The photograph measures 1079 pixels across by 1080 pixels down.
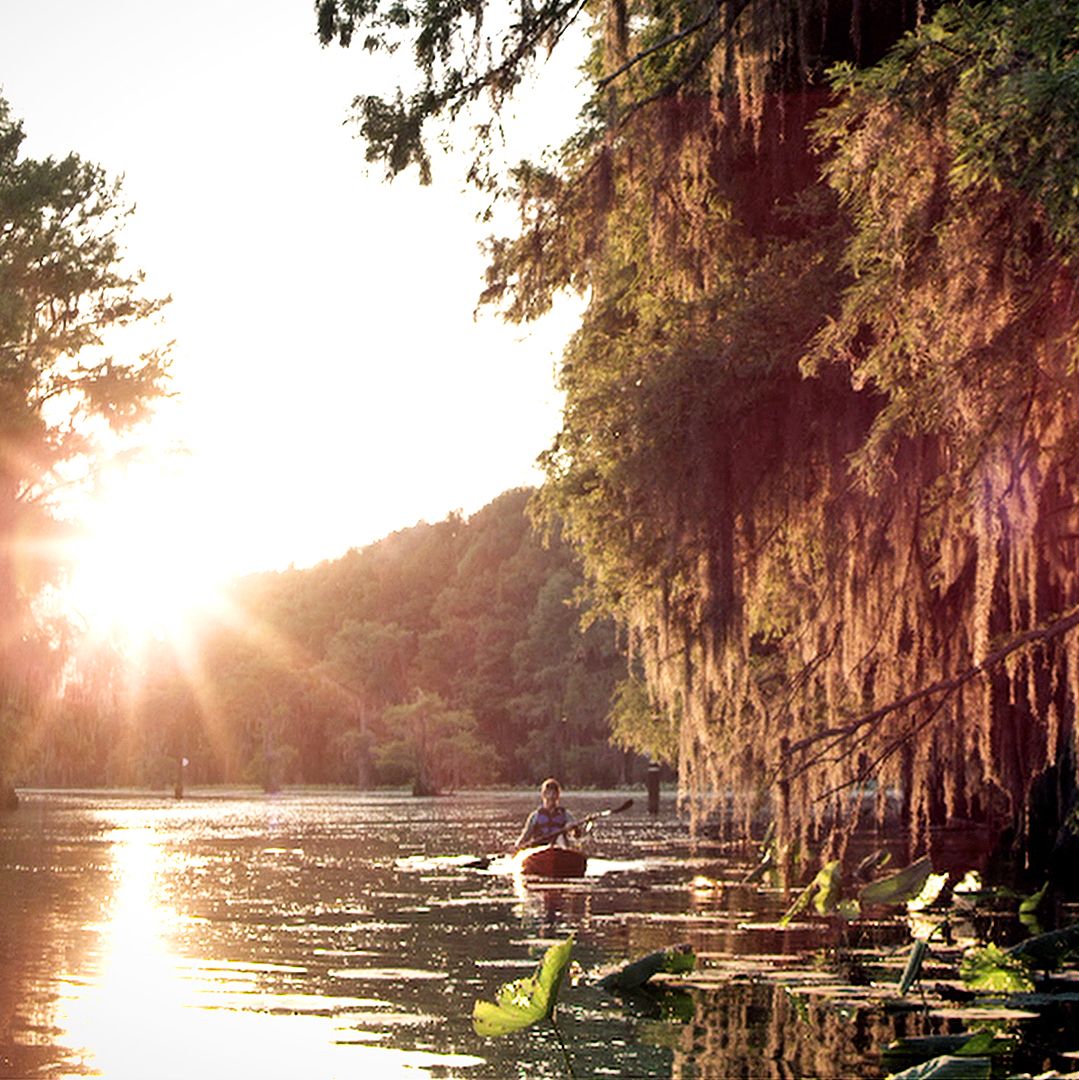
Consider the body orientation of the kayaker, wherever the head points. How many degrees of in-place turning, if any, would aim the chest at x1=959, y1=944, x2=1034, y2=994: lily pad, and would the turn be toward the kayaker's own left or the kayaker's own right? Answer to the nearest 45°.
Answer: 0° — they already face it

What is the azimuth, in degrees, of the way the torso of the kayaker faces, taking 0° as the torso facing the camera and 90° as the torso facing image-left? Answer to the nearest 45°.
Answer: approximately 0°

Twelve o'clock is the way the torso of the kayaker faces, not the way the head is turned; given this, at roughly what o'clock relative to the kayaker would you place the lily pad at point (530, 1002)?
The lily pad is roughly at 12 o'clock from the kayaker.

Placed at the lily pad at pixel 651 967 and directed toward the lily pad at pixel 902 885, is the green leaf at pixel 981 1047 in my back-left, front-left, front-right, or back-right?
back-right

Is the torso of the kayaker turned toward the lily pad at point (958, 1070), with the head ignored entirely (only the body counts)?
yes

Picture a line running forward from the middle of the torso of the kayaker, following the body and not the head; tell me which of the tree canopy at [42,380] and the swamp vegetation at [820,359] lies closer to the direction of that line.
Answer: the swamp vegetation

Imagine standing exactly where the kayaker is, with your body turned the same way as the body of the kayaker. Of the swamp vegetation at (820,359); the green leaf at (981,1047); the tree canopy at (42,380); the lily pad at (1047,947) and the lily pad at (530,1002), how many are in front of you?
4

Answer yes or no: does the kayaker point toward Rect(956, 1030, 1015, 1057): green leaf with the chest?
yes

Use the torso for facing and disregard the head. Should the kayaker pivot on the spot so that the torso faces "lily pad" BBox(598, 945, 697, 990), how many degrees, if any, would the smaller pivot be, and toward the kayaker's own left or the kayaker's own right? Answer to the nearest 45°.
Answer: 0° — they already face it

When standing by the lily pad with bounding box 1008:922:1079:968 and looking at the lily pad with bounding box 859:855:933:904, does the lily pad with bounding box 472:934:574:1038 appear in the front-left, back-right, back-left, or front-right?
back-left
